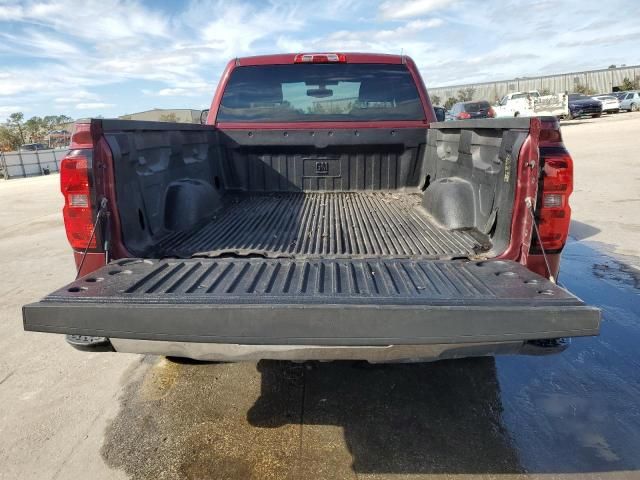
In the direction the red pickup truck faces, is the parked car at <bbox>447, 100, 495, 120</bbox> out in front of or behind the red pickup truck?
in front

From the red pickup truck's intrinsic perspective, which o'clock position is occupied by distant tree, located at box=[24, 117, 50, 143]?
The distant tree is roughly at 11 o'clock from the red pickup truck.

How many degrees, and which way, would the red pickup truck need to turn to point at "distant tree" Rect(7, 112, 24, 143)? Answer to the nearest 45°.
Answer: approximately 45° to its left

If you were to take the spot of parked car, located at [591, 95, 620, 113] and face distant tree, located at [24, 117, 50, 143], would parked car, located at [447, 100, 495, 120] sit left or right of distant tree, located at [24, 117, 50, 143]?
left

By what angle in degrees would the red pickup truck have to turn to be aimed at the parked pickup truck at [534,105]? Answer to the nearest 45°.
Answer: approximately 45° to its right

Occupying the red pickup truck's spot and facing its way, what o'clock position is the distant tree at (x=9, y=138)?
The distant tree is roughly at 11 o'clock from the red pickup truck.

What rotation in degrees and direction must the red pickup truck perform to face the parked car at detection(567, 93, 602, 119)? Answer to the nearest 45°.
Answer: approximately 45° to its right

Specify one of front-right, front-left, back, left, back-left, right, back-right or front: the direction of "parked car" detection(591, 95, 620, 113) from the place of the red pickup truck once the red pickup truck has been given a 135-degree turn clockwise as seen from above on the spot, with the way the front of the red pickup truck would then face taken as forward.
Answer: left

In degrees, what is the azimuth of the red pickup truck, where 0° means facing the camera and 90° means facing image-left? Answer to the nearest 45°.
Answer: approximately 180°

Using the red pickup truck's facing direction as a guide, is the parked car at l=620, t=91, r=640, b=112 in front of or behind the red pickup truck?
in front
